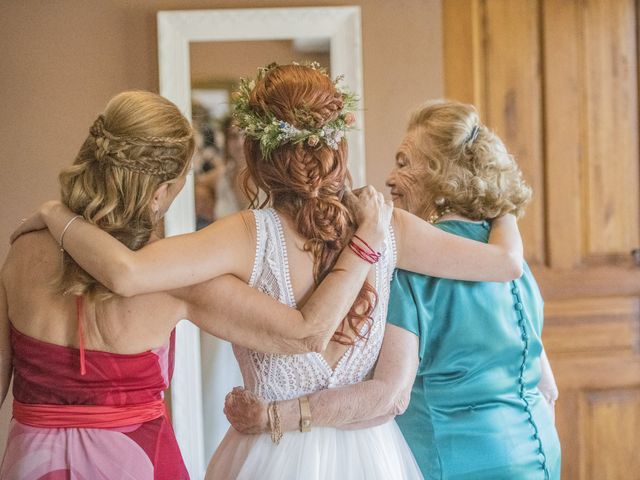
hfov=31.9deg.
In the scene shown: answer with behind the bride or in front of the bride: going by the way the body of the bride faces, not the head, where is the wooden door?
in front

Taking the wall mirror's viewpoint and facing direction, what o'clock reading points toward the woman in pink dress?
The woman in pink dress is roughly at 12 o'clock from the wall mirror.

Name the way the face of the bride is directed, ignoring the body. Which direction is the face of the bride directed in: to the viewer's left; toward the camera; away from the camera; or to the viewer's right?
away from the camera

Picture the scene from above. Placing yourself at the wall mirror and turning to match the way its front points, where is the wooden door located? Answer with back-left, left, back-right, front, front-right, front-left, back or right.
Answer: left

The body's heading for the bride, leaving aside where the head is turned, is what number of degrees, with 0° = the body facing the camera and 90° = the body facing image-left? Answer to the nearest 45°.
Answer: approximately 180°

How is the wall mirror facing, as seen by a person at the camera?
facing the viewer

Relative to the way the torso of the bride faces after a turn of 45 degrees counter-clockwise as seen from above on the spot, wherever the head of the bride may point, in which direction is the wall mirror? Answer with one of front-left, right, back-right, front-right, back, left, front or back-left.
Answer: front-right
